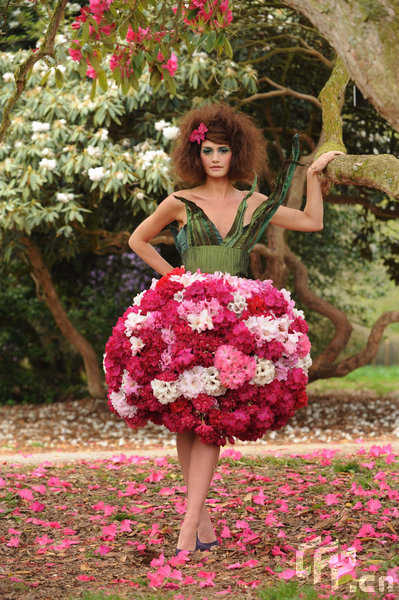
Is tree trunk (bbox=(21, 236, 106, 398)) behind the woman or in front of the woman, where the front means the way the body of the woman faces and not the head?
behind

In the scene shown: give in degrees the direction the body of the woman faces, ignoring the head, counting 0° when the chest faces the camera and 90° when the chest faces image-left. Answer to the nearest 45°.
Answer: approximately 0°

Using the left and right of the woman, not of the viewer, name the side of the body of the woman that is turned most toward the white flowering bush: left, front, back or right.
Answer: back

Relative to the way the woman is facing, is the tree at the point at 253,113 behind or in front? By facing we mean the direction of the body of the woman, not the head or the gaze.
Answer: behind
